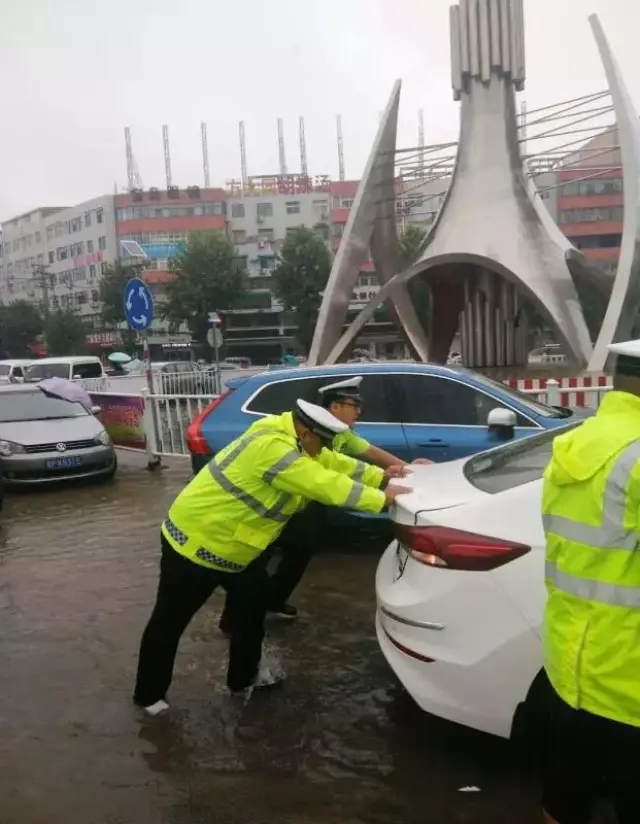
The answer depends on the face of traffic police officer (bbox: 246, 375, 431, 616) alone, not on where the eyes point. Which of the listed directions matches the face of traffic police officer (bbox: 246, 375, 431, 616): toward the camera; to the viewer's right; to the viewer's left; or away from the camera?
to the viewer's right

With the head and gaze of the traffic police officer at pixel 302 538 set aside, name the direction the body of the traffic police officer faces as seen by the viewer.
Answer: to the viewer's right

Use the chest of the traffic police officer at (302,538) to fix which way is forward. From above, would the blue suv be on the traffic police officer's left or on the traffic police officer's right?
on the traffic police officer's left

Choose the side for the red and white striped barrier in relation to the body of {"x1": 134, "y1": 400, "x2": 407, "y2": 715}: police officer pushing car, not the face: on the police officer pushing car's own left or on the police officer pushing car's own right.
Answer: on the police officer pushing car's own left

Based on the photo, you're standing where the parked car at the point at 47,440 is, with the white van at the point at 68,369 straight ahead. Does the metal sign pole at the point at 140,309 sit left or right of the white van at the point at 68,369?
right

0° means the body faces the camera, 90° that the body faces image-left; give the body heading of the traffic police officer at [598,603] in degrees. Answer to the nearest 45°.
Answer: approximately 225°

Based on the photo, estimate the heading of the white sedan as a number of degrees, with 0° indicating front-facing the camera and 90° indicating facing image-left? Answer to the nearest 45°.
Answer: approximately 225°

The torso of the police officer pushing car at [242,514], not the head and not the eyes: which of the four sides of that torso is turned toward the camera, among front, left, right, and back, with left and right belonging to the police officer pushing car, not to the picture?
right

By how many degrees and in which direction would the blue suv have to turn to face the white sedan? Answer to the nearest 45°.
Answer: approximately 90° to its right

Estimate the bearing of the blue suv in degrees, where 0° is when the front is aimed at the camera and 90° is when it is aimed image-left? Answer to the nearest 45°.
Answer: approximately 270°
